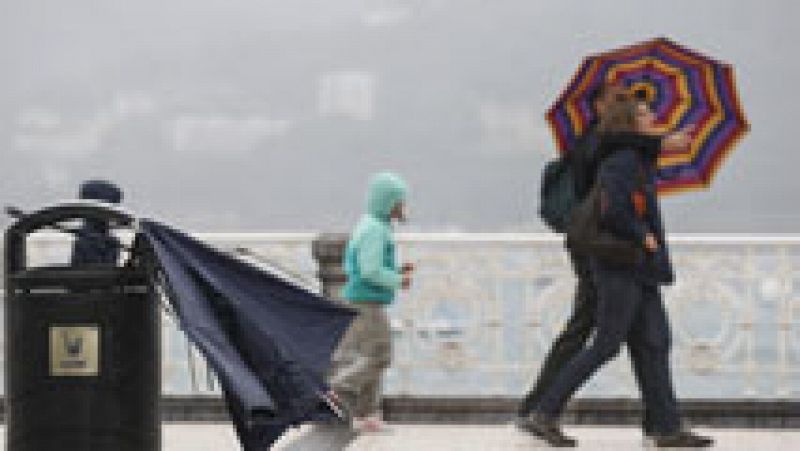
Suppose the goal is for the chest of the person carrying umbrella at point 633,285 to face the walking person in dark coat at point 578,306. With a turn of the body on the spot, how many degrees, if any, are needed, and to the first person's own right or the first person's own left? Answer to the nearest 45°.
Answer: approximately 135° to the first person's own left

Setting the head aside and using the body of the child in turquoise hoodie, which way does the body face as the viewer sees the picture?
to the viewer's right

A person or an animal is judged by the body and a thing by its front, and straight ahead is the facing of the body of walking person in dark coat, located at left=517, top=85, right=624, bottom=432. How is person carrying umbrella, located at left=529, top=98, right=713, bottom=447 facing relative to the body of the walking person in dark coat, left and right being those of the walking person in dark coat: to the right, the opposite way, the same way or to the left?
the same way

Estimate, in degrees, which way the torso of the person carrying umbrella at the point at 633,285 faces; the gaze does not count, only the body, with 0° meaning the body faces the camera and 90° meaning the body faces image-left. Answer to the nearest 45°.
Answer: approximately 270°

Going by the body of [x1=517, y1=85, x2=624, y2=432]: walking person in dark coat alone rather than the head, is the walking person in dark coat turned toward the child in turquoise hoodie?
no

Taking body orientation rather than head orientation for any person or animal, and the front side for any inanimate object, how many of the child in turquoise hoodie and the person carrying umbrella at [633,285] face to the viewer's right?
2

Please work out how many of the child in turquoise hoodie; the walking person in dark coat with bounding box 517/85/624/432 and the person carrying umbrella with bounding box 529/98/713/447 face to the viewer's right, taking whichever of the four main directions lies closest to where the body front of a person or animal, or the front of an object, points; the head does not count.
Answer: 3

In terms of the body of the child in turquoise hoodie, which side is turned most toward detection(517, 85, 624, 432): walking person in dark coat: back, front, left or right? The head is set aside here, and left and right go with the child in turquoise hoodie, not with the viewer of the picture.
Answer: front

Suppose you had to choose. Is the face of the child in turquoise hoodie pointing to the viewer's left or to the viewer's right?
to the viewer's right

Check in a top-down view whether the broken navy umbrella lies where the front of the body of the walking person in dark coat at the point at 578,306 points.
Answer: no

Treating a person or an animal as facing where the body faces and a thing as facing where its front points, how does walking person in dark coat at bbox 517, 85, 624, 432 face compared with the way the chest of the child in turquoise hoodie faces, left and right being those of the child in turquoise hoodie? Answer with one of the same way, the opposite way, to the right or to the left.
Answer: the same way

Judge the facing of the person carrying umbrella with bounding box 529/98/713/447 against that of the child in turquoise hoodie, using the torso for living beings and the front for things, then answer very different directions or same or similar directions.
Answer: same or similar directions

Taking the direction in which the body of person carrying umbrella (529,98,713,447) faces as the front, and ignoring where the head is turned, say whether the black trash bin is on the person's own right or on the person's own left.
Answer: on the person's own right

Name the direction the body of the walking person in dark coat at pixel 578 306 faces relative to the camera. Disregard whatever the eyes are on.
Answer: to the viewer's right
